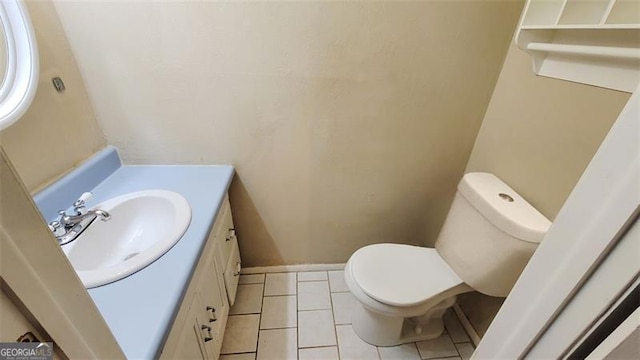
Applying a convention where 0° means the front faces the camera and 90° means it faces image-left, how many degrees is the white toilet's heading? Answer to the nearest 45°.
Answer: approximately 45°

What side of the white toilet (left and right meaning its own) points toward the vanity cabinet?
front

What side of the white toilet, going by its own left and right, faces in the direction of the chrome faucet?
front
